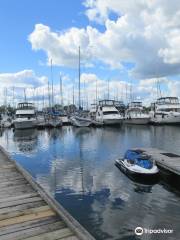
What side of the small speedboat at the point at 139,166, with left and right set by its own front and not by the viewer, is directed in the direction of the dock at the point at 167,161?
left
